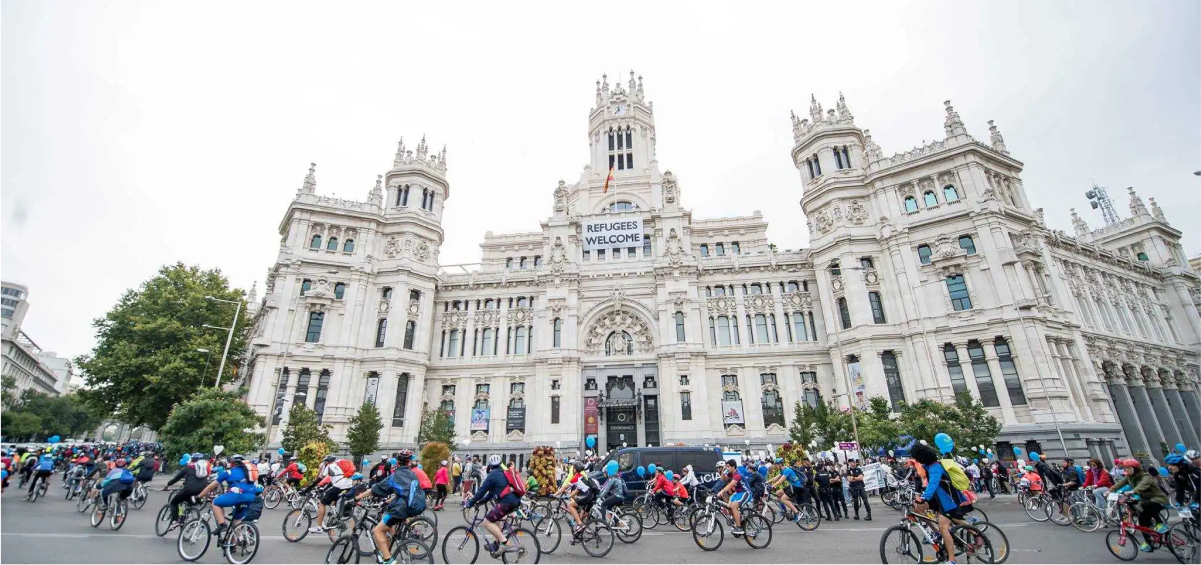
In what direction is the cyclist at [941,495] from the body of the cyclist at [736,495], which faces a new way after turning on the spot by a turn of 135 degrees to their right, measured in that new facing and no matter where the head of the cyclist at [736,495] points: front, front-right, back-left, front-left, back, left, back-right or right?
right

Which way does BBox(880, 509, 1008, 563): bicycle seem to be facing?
to the viewer's left

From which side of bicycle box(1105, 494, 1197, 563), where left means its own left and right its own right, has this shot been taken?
left

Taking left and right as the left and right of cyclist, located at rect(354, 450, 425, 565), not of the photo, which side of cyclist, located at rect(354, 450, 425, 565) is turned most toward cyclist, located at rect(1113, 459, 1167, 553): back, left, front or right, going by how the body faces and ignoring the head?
back

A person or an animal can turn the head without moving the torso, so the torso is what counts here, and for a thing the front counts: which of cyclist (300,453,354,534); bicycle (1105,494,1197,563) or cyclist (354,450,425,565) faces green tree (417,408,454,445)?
the bicycle

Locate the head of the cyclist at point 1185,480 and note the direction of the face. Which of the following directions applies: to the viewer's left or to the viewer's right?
to the viewer's left

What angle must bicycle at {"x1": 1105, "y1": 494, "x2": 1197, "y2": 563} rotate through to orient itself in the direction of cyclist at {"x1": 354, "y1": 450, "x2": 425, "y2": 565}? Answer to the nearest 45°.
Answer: approximately 45° to its left

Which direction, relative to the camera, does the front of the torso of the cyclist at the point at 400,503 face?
to the viewer's left

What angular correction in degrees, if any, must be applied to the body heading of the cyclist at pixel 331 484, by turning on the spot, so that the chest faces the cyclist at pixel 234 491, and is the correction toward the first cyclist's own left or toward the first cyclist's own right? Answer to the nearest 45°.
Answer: approximately 45° to the first cyclist's own left

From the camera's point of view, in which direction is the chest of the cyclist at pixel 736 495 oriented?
to the viewer's left

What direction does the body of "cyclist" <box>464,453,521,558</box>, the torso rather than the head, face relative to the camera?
to the viewer's left

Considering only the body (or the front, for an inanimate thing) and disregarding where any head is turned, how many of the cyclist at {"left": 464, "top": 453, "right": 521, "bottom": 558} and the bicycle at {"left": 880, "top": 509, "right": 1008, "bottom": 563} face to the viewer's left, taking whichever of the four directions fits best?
2

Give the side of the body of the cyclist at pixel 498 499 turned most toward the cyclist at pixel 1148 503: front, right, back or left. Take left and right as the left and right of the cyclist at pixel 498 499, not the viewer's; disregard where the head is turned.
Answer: back
